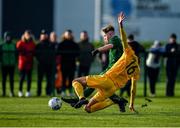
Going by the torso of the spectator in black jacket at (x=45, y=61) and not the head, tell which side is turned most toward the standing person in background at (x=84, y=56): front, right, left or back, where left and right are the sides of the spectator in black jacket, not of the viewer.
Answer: left

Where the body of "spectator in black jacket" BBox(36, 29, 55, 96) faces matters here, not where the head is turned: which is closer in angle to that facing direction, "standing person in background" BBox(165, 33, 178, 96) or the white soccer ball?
the white soccer ball

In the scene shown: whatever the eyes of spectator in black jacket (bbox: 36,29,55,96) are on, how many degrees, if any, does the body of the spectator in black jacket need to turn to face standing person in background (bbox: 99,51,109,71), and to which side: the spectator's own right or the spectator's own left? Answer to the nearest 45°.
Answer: approximately 90° to the spectator's own left

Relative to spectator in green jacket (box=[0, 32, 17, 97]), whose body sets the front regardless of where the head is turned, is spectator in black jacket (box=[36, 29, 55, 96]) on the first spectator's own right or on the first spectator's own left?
on the first spectator's own left

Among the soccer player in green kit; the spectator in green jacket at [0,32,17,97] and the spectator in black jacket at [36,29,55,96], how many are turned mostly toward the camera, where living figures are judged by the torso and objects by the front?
2

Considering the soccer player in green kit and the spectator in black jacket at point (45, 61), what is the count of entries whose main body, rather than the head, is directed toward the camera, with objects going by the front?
1

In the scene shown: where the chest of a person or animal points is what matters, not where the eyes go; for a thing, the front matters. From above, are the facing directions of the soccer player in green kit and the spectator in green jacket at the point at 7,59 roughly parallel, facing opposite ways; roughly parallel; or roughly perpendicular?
roughly perpendicular

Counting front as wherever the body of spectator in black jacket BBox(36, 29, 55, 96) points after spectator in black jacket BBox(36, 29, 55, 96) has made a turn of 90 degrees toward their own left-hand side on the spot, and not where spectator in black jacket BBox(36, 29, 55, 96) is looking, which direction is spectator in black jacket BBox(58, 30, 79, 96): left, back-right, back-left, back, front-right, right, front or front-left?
front

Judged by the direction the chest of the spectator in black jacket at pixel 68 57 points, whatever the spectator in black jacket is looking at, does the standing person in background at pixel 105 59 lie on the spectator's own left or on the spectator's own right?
on the spectator's own left

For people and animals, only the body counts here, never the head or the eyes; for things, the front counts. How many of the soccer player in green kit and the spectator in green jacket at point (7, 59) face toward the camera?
1

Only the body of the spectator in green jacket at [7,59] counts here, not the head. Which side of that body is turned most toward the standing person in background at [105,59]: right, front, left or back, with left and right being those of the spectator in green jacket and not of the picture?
left
